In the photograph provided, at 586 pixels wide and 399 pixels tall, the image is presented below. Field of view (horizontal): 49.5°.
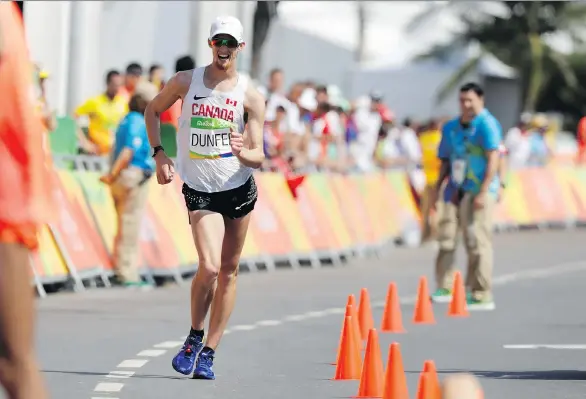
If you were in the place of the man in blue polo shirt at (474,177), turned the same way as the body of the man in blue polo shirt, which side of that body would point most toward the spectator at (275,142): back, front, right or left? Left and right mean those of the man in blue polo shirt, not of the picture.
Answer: right

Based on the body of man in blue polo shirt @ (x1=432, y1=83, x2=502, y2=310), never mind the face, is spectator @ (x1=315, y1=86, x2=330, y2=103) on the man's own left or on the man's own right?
on the man's own right

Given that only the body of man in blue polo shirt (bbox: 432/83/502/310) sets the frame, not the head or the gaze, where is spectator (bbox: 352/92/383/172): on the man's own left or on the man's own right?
on the man's own right

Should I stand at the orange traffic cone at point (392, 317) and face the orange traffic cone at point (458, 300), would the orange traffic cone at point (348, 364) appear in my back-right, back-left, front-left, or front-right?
back-right

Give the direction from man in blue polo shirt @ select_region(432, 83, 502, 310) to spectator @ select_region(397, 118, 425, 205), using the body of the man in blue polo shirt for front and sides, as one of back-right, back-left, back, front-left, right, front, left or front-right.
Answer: back-right
